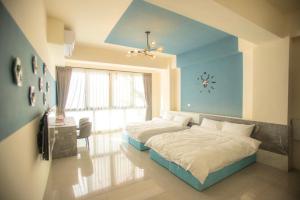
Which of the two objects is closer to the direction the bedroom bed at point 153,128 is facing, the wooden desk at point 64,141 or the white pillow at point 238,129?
the wooden desk

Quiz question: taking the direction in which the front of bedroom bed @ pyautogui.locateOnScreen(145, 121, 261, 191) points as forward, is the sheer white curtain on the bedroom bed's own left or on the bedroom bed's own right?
on the bedroom bed's own right

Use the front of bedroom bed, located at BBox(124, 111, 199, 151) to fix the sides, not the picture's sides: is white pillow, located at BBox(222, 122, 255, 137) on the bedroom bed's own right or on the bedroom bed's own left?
on the bedroom bed's own left

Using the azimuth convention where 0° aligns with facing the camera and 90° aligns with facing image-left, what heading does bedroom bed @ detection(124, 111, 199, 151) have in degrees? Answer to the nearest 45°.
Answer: approximately 45°

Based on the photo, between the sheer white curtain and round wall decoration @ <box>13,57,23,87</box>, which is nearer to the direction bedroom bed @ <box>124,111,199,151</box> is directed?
the round wall decoration

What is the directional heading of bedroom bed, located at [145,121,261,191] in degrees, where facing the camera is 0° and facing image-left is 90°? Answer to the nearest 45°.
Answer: approximately 45°

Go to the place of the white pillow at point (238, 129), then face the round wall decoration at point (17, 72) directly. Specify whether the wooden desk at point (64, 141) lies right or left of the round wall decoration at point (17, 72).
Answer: right

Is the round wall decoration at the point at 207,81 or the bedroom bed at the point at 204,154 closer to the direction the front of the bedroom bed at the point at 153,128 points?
the bedroom bed
